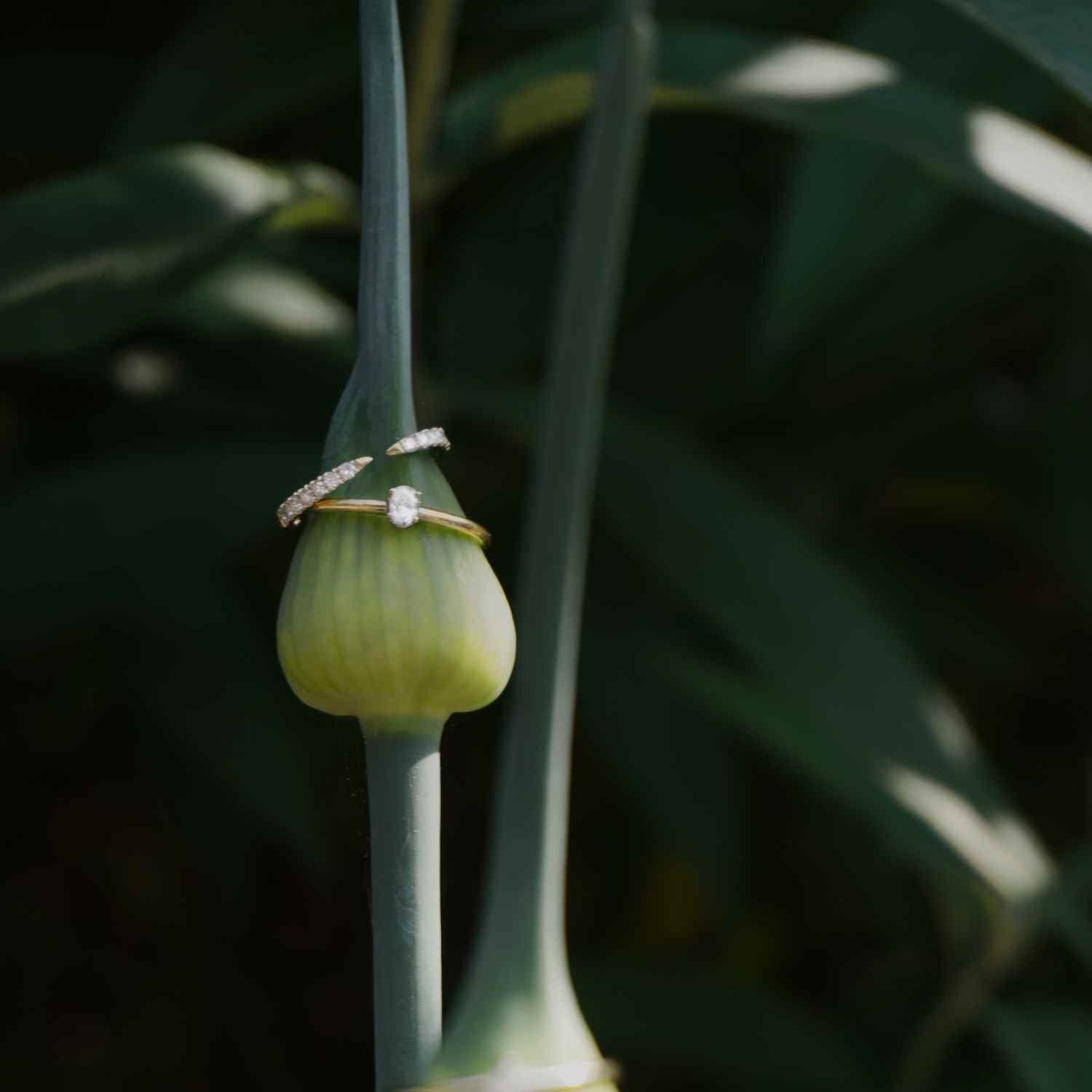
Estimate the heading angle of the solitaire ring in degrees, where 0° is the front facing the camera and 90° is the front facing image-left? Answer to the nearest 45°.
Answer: approximately 0°

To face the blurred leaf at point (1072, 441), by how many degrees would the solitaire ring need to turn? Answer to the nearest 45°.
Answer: approximately 135° to its left

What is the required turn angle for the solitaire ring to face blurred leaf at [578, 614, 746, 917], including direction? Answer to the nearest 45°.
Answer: approximately 180°
